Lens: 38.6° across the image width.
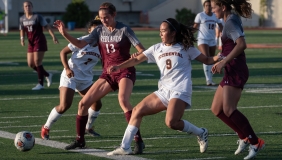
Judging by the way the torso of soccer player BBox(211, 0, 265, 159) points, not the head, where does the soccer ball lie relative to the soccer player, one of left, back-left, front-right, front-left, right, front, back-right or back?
front

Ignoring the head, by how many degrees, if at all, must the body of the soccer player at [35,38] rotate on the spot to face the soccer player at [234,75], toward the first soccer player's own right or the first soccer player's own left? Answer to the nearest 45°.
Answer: approximately 45° to the first soccer player's own left

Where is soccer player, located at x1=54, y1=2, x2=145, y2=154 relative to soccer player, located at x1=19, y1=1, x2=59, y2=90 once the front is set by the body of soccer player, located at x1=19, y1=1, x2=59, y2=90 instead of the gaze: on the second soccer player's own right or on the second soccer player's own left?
on the second soccer player's own left

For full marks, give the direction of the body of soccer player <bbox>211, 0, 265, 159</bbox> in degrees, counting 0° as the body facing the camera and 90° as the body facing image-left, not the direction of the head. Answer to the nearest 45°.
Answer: approximately 90°

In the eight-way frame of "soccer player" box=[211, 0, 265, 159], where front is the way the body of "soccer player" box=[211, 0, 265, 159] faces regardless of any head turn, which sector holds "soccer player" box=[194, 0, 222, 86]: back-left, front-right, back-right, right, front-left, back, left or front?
right

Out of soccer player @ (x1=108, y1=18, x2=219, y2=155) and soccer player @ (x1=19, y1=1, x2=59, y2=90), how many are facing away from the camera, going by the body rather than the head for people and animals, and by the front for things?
0

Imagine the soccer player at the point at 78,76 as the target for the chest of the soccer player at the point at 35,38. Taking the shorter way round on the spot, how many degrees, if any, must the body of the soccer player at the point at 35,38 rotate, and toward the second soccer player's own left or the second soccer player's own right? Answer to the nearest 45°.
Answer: approximately 45° to the second soccer player's own left

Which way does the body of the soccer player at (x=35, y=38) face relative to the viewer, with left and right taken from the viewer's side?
facing the viewer and to the left of the viewer

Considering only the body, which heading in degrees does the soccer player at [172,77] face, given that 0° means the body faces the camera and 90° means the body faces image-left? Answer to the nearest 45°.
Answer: approximately 45°
